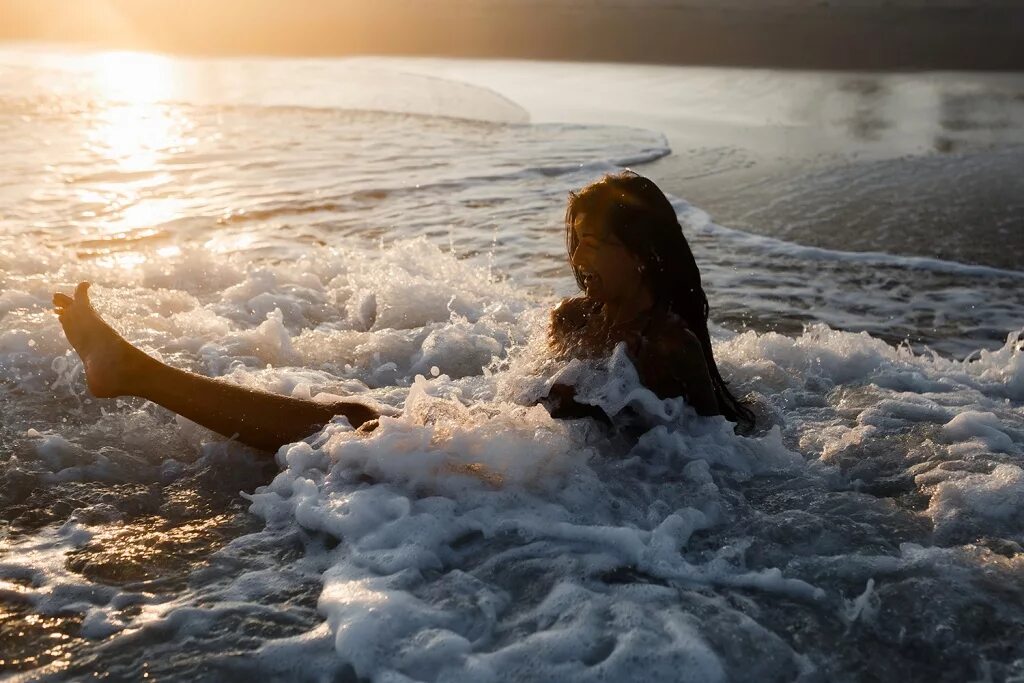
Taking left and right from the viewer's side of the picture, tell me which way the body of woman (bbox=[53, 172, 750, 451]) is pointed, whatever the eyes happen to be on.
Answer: facing to the left of the viewer
